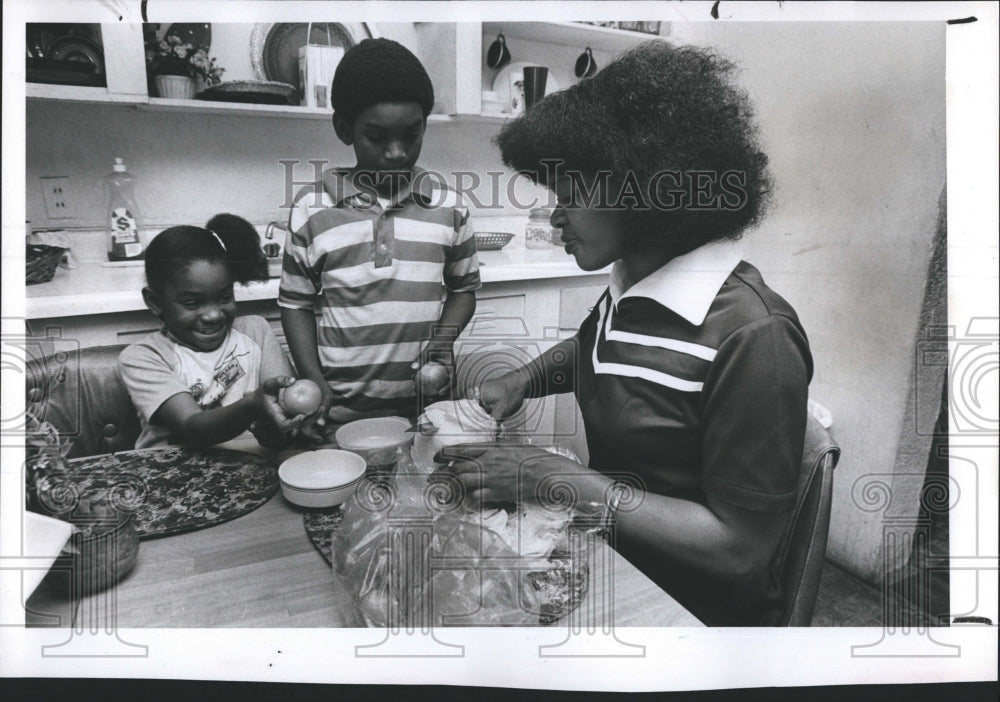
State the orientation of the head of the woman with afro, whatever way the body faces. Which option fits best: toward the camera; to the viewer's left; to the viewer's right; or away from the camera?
to the viewer's left

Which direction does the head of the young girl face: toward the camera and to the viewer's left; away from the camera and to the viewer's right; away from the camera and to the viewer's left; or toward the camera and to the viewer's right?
toward the camera and to the viewer's right

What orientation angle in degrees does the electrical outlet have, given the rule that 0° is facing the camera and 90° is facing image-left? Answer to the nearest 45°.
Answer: approximately 0°

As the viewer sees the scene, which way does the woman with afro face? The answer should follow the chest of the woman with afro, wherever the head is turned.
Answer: to the viewer's left

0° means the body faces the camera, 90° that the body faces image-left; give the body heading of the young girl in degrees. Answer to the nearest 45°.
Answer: approximately 315°
